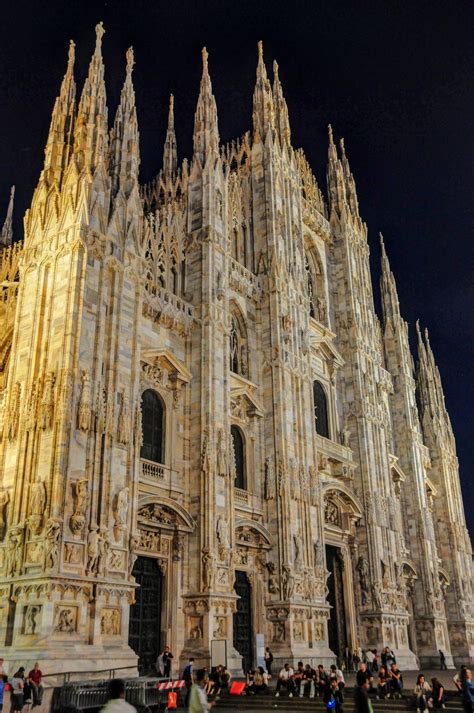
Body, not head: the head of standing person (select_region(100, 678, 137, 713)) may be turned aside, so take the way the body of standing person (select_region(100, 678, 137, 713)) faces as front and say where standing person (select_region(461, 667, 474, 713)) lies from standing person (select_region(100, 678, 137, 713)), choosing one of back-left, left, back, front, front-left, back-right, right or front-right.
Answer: front-right

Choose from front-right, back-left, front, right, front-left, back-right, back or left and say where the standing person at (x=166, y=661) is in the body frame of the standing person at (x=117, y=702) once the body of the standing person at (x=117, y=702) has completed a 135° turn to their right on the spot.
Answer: back-left

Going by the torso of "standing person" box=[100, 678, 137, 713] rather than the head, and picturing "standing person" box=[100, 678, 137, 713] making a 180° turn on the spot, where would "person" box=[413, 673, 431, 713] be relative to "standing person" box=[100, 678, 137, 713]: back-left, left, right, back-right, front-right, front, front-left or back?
back-left

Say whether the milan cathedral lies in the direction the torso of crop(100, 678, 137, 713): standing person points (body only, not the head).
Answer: yes

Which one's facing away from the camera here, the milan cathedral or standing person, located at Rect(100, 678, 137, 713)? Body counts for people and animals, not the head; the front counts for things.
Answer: the standing person

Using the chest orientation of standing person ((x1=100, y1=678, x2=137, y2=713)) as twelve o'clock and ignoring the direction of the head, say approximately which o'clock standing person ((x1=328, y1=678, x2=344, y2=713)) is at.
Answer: standing person ((x1=328, y1=678, x2=344, y2=713)) is roughly at 1 o'clock from standing person ((x1=100, y1=678, x2=137, y2=713)).

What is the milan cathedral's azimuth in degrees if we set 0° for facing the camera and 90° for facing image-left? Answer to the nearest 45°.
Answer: approximately 315°

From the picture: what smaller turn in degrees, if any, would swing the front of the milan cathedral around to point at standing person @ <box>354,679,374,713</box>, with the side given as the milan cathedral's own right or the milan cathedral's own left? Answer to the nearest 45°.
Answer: approximately 45° to the milan cathedral's own right

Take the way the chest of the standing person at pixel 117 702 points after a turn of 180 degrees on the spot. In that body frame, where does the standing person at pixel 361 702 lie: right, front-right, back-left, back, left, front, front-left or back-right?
back-left

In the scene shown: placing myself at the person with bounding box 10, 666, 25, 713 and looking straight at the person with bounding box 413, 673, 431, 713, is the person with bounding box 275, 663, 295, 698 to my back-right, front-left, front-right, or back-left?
front-left

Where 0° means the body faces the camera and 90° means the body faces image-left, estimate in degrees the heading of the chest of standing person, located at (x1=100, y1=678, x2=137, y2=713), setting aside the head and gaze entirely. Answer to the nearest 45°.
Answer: approximately 180°
